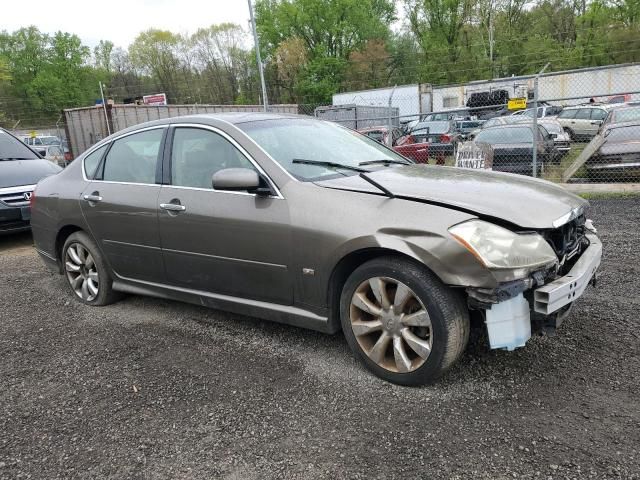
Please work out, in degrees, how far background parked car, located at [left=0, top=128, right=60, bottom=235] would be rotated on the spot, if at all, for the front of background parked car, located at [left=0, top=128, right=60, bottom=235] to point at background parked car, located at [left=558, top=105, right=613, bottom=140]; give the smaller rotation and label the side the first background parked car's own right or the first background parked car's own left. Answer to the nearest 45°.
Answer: approximately 45° to the first background parked car's own left

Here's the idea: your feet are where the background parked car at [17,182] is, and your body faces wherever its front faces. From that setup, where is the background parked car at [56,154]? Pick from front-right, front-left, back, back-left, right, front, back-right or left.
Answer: back-left

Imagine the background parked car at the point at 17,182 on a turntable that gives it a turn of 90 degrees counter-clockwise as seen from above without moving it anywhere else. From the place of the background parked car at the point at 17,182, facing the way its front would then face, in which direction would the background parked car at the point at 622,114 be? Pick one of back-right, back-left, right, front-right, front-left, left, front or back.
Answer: front-right

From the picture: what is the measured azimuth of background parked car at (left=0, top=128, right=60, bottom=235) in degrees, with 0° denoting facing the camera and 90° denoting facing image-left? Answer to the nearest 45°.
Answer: approximately 315°

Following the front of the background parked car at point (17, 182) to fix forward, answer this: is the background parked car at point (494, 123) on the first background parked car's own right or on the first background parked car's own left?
on the first background parked car's own left
